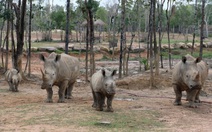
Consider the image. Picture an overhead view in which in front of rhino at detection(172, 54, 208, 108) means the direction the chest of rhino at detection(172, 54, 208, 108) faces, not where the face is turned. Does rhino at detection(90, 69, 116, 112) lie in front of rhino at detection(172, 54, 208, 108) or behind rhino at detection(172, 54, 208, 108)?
in front

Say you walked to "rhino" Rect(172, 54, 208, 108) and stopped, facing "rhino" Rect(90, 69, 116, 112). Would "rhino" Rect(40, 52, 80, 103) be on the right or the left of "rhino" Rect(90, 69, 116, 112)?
right

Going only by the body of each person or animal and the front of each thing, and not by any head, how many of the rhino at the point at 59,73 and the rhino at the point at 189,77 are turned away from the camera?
0

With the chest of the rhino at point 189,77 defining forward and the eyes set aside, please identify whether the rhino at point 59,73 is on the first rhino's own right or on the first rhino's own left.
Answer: on the first rhino's own right

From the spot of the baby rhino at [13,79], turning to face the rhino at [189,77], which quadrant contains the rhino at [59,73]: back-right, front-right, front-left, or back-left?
front-right

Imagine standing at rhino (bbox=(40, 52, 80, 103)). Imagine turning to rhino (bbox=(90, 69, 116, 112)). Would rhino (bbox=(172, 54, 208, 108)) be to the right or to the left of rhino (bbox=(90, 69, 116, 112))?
left

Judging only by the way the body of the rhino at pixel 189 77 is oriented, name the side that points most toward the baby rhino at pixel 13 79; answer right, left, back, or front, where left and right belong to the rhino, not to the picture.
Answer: right

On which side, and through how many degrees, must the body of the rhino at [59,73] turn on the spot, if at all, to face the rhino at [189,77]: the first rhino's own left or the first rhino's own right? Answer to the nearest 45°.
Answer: approximately 135° to the first rhino's own left

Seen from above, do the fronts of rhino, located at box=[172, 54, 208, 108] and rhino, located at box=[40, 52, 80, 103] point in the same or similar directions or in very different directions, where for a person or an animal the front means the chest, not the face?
same or similar directions

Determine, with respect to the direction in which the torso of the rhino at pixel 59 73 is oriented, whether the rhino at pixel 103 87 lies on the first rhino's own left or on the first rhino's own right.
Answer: on the first rhino's own left

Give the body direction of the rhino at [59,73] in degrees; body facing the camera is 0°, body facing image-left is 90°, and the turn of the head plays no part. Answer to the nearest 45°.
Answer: approximately 45°

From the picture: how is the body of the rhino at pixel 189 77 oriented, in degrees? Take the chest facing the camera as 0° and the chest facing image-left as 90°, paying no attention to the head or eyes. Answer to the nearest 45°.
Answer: approximately 0°
